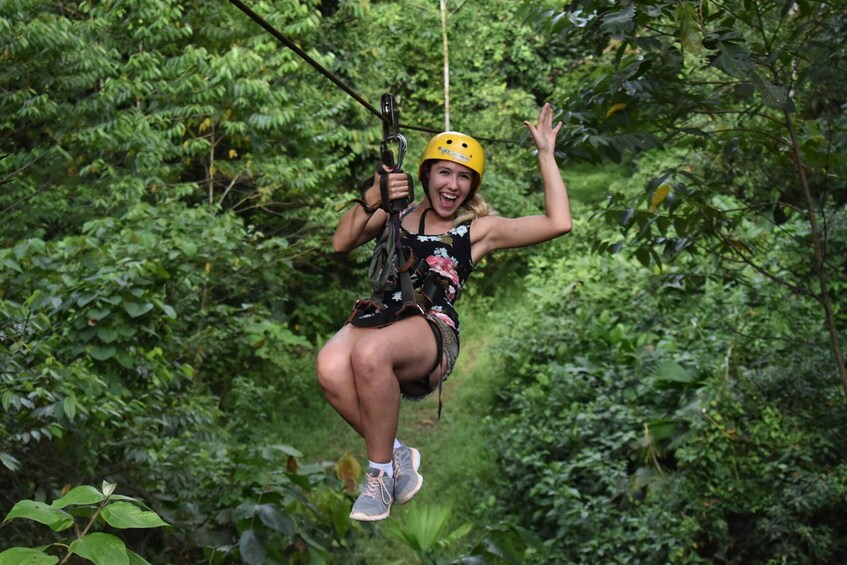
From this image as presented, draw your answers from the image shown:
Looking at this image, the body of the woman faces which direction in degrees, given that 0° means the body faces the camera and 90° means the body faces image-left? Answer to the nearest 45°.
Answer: approximately 45°

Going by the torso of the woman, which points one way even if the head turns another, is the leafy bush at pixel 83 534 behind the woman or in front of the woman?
in front
